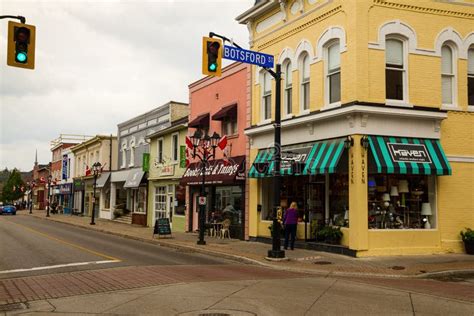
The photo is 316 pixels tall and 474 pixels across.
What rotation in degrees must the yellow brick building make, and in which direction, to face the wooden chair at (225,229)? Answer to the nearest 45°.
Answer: approximately 90° to its right

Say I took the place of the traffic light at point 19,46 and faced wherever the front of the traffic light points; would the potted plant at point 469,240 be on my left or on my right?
on my left

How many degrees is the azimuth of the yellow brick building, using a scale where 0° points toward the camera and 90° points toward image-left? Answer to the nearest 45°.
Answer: approximately 45°

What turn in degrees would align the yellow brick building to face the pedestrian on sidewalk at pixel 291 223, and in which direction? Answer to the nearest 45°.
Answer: approximately 45° to its right

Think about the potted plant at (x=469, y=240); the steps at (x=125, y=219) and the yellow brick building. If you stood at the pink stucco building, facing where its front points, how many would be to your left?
2

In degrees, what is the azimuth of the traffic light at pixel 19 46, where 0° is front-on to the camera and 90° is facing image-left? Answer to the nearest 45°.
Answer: approximately 0°

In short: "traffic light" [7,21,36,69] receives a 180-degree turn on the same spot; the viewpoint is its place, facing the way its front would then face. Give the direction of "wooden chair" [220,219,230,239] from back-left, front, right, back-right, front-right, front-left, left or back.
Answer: front-right

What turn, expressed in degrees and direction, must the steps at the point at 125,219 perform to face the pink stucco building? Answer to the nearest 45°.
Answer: approximately 45° to its left

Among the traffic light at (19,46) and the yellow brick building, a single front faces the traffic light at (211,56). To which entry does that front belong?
the yellow brick building

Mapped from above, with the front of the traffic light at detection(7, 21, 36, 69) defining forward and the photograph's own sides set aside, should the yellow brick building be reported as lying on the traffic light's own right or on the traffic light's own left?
on the traffic light's own left
